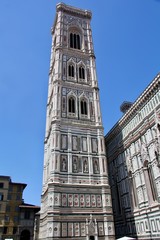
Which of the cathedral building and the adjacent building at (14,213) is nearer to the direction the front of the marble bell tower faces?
the cathedral building

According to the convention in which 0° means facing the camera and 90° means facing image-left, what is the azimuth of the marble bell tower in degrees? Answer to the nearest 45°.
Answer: approximately 0°

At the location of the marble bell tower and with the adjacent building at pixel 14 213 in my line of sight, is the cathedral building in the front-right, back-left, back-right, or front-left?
back-right

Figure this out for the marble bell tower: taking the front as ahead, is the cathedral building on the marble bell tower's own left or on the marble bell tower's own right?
on the marble bell tower's own left

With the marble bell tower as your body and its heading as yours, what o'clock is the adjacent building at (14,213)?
The adjacent building is roughly at 5 o'clock from the marble bell tower.
